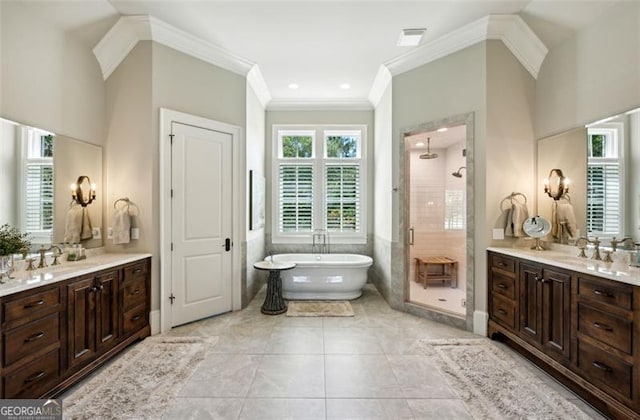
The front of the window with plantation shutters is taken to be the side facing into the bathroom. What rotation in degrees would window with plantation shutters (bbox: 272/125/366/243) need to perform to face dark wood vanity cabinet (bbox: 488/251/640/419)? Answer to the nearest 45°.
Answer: approximately 45° to its left

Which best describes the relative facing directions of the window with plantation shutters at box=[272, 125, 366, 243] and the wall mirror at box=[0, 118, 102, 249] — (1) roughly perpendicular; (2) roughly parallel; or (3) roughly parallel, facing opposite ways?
roughly perpendicular

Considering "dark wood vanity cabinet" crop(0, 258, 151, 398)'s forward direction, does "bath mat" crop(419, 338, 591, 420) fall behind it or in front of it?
in front

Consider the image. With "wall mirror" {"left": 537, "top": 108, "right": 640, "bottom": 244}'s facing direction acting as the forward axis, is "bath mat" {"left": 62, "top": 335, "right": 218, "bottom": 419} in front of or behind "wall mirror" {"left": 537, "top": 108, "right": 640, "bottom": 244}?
in front

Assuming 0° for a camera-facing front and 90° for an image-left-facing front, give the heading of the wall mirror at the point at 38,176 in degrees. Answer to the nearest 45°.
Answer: approximately 315°

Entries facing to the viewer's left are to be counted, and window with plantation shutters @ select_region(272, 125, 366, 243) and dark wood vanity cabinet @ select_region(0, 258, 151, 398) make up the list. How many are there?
0

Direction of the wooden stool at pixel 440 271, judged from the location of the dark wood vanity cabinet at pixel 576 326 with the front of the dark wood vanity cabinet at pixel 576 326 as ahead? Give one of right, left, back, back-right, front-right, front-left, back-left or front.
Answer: right

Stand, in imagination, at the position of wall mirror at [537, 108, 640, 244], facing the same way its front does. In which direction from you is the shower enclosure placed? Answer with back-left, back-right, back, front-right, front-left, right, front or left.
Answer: right

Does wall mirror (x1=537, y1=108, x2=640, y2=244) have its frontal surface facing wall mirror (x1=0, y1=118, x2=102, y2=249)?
yes

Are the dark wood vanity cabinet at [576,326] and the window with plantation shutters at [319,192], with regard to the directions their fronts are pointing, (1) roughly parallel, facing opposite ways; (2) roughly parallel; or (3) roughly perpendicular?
roughly perpendicular
